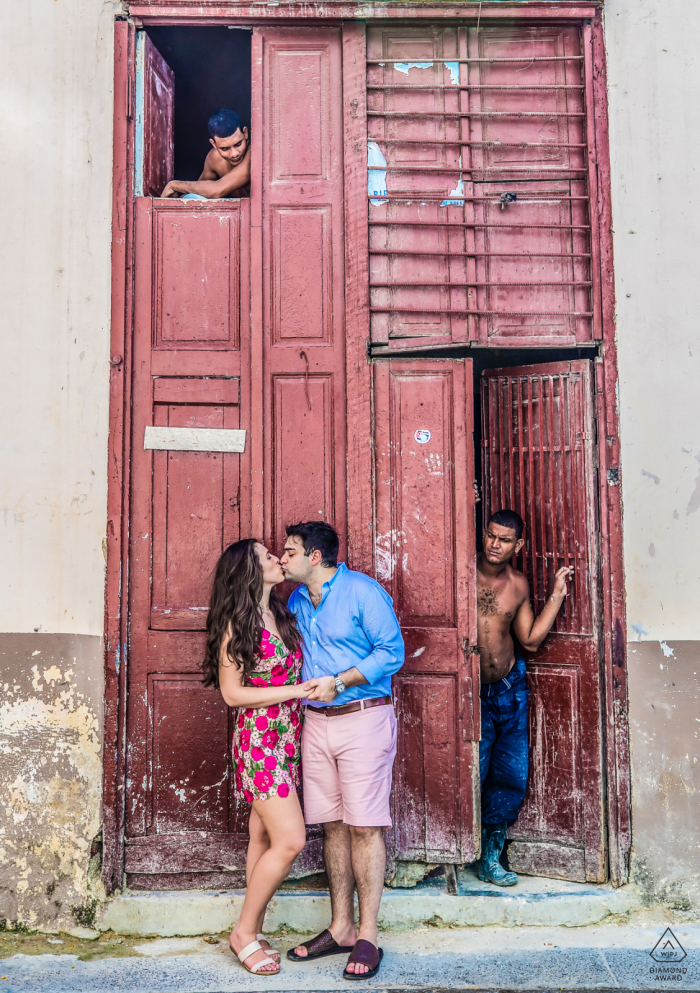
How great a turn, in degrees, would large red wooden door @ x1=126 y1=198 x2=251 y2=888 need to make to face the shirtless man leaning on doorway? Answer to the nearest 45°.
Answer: approximately 90° to its left

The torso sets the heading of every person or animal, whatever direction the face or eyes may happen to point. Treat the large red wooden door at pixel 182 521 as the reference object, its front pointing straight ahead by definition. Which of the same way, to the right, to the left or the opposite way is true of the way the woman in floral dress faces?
to the left

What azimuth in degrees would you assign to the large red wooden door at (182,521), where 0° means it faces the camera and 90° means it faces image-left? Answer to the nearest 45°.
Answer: approximately 0°

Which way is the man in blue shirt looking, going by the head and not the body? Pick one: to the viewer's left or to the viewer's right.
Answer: to the viewer's left

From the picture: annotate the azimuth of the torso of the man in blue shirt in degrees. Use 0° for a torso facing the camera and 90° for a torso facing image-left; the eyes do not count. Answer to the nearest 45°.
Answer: approximately 45°

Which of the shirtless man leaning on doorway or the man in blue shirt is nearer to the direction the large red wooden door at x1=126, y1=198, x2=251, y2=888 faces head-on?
the man in blue shirt

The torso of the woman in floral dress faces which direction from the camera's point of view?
to the viewer's right
